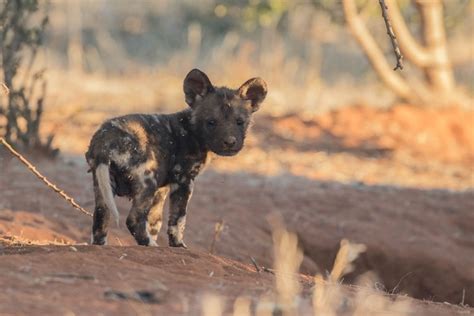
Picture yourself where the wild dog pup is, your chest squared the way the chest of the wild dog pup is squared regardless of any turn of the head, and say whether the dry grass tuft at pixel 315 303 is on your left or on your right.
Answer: on your right
